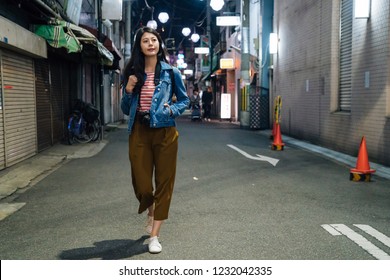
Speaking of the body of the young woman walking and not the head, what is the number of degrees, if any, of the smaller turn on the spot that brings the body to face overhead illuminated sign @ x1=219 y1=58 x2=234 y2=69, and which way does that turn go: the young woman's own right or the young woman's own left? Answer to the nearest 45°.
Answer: approximately 180°

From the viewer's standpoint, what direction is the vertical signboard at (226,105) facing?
toward the camera

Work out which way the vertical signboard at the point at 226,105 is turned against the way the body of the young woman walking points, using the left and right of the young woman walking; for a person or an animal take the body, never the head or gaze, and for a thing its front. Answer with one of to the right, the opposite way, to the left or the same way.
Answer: the same way

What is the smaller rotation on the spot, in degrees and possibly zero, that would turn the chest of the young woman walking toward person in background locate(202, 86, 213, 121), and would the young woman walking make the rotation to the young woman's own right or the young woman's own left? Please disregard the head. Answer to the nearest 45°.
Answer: approximately 180°

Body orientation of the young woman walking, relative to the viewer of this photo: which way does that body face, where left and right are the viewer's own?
facing the viewer

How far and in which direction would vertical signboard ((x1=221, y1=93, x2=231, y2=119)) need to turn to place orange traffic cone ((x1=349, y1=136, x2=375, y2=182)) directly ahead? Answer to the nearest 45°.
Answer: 0° — it already faces it

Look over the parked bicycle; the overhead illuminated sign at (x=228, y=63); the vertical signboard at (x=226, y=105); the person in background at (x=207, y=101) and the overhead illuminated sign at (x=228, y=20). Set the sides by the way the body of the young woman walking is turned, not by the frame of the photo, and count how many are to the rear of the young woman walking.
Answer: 5

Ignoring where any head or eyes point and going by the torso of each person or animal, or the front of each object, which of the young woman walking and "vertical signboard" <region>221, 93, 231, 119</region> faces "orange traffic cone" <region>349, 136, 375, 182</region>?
the vertical signboard

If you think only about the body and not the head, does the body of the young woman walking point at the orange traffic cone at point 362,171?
no

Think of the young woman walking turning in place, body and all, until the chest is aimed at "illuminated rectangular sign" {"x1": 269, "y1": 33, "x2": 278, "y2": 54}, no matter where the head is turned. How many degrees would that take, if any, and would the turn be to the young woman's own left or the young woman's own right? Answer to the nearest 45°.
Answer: approximately 180°

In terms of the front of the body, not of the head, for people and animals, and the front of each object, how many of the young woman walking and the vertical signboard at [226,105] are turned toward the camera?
2

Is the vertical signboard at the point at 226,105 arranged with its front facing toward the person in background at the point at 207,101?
no

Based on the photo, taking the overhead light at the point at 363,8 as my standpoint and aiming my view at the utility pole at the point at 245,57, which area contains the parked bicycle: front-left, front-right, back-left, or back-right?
front-left

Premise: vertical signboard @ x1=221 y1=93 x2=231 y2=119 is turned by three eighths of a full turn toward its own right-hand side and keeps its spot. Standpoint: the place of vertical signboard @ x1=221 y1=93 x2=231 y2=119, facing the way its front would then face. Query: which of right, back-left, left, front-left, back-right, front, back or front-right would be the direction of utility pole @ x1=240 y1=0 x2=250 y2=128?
back-left
